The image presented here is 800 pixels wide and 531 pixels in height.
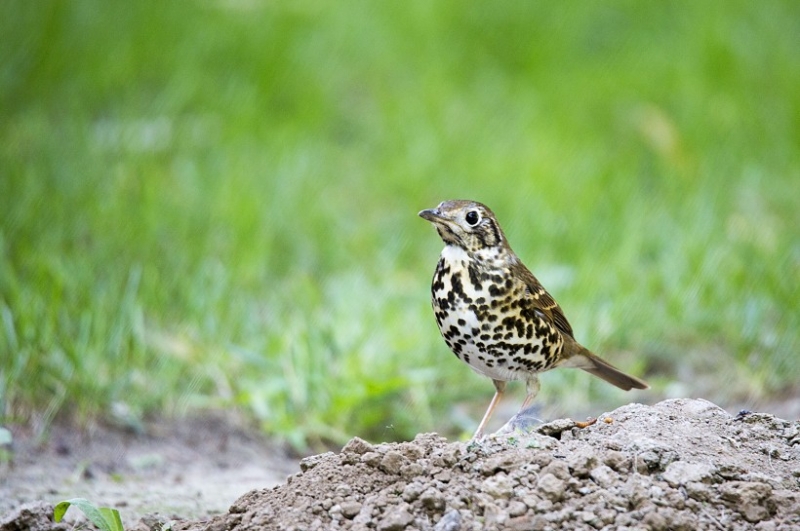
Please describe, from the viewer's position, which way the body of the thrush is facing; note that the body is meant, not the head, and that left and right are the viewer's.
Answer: facing the viewer and to the left of the viewer

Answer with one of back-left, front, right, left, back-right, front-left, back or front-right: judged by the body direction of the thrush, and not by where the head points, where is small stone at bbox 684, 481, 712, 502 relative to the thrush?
left

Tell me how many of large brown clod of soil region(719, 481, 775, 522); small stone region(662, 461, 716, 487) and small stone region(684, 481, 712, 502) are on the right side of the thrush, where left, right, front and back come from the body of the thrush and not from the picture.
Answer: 0

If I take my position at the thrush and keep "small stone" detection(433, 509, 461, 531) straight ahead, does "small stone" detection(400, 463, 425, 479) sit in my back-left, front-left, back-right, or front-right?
front-right

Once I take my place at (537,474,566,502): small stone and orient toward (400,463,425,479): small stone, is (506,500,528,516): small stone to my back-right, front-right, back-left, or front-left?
front-left

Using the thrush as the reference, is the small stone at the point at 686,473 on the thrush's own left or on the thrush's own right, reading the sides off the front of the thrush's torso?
on the thrush's own left

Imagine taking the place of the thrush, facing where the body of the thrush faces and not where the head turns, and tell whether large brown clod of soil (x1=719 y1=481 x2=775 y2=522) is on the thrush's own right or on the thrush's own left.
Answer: on the thrush's own left
